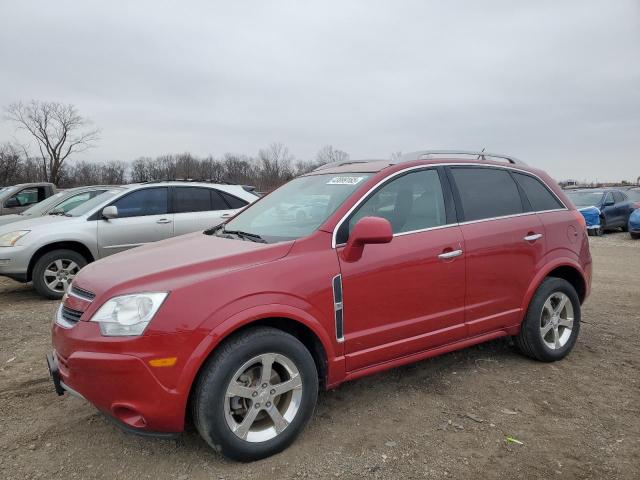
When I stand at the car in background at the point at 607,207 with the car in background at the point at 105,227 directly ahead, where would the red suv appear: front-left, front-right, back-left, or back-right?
front-left

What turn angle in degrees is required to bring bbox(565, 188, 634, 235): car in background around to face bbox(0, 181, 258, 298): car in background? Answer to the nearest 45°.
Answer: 0° — it already faces it

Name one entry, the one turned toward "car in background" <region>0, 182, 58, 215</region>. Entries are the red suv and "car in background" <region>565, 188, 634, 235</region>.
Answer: "car in background" <region>565, 188, 634, 235</region>

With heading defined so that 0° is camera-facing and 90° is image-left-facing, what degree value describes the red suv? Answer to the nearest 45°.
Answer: approximately 45°

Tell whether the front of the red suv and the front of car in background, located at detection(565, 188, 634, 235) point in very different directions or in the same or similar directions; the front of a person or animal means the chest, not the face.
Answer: same or similar directions

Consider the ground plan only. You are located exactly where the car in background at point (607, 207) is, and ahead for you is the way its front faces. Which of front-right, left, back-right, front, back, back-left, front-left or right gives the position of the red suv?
front-left

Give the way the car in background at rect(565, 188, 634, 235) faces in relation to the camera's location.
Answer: facing the viewer and to the left of the viewer

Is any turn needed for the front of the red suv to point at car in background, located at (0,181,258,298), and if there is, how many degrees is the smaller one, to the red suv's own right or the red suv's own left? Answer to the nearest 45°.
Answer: approximately 90° to the red suv's own right

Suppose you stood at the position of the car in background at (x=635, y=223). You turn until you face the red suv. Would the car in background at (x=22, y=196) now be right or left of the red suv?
right

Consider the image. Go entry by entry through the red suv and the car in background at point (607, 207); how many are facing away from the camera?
0

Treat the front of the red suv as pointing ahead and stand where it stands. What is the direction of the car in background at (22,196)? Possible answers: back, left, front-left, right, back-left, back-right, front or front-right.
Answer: right

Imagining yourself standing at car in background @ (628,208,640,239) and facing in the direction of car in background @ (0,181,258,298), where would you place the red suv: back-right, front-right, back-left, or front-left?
front-left

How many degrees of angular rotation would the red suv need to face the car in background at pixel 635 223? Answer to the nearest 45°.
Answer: approximately 180°

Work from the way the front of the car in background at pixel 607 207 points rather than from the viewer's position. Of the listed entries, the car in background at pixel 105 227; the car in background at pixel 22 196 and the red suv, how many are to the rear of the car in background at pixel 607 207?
0

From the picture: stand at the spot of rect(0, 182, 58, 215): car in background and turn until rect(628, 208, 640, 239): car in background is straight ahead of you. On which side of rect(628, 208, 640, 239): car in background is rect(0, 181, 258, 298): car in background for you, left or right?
right

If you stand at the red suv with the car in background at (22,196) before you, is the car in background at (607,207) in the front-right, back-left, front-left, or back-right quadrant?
front-right
